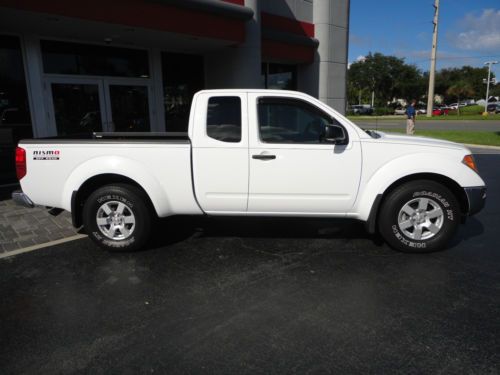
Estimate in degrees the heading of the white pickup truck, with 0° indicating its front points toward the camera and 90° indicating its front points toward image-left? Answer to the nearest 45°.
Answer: approximately 270°

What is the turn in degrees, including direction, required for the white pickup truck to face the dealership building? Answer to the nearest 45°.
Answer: approximately 135° to its left
